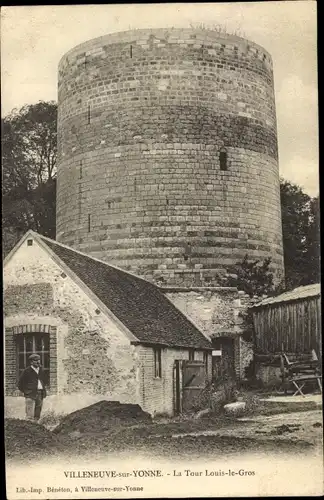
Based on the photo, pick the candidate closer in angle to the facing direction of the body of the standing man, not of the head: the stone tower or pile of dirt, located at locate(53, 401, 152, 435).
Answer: the pile of dirt

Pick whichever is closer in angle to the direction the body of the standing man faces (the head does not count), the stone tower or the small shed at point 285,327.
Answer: the small shed

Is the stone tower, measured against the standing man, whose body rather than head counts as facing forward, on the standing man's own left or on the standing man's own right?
on the standing man's own left

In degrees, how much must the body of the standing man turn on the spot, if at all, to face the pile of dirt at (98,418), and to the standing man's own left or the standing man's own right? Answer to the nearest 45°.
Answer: approximately 45° to the standing man's own left

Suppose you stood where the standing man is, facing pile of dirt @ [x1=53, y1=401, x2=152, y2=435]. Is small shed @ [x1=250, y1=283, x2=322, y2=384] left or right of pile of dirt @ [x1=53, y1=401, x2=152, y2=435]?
left

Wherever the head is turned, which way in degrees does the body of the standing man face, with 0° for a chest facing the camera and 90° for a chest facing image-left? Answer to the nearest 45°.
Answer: approximately 315°
